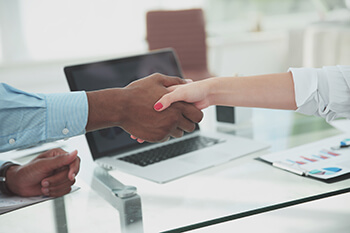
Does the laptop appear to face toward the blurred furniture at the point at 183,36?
no

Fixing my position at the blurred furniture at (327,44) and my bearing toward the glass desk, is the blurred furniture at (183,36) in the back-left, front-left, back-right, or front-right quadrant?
front-right

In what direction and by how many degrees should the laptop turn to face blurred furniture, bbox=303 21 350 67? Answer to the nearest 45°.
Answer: approximately 90° to its left

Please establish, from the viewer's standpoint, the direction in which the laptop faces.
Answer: facing the viewer and to the right of the viewer
